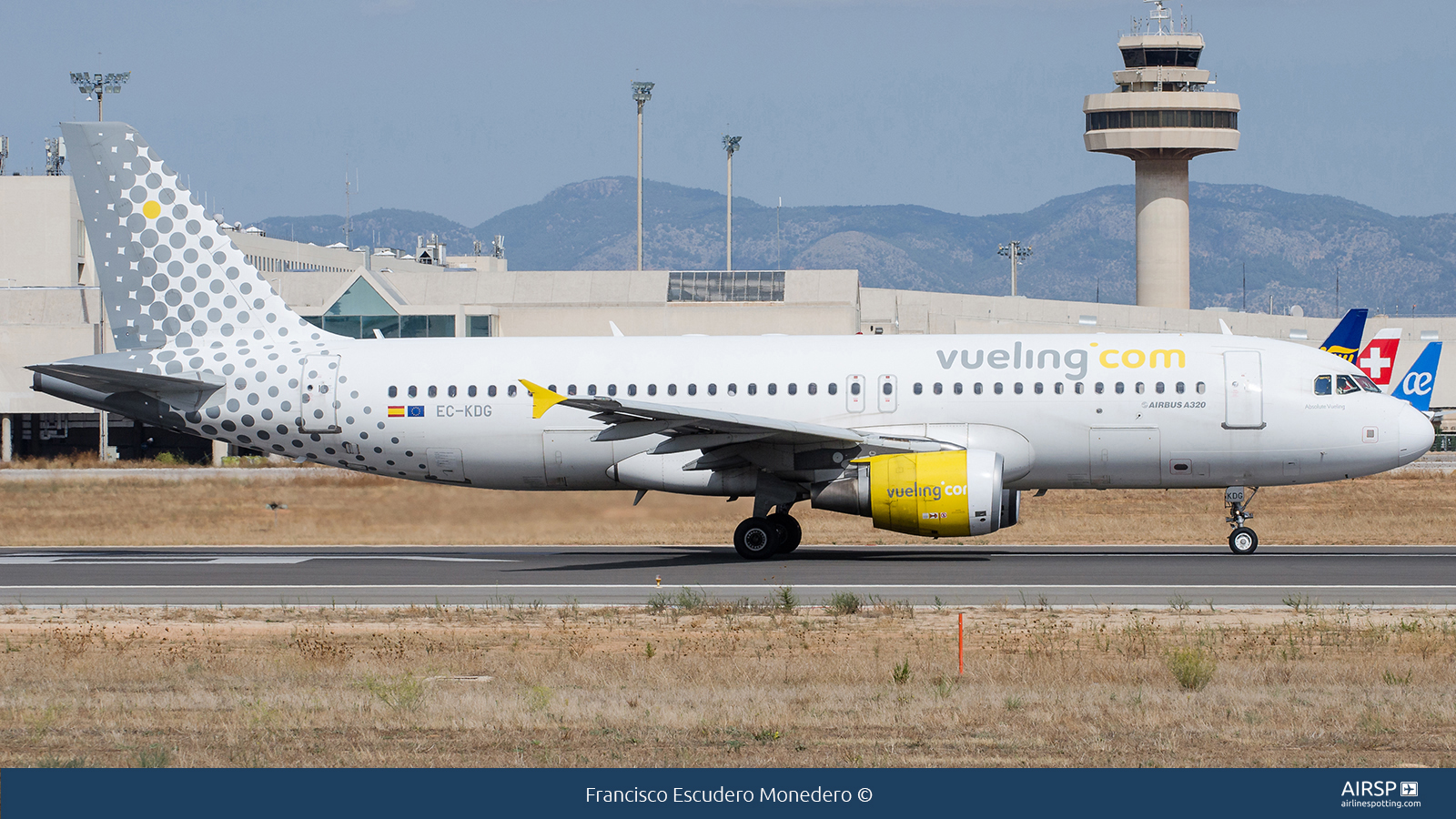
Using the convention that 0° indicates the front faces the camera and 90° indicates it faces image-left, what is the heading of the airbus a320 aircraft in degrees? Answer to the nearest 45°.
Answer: approximately 270°
